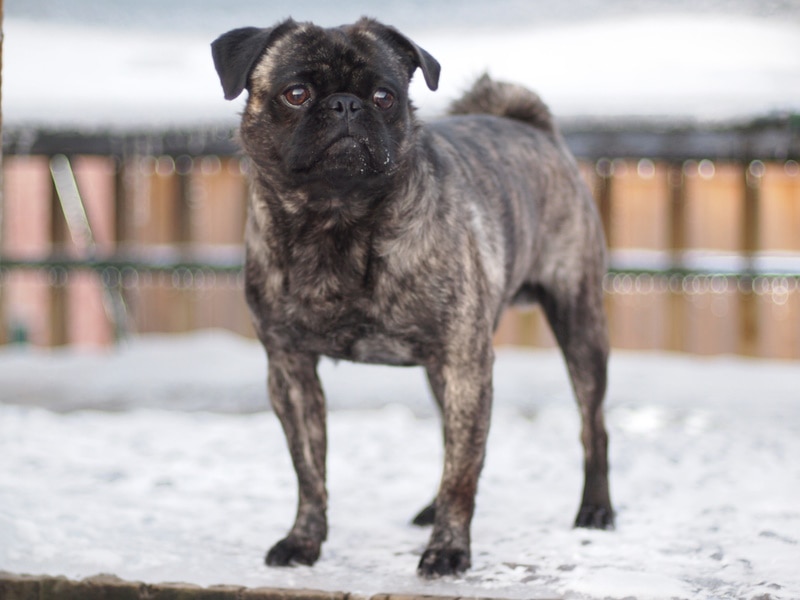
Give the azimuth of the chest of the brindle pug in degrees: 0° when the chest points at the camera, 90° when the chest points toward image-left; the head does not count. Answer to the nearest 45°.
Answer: approximately 45°
